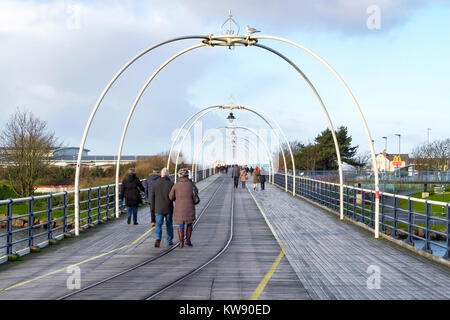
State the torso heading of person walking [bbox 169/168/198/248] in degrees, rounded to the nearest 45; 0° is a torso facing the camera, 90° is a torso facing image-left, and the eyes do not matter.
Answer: approximately 180°

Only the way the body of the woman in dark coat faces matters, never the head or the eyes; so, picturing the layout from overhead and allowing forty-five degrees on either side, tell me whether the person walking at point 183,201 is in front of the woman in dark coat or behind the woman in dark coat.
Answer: behind

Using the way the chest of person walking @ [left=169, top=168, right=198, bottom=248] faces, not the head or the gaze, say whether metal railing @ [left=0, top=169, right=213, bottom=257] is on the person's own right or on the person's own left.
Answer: on the person's own left

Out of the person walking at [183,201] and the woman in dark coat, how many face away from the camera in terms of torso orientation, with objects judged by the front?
2

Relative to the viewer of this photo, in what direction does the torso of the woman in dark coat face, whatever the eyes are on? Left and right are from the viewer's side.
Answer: facing away from the viewer

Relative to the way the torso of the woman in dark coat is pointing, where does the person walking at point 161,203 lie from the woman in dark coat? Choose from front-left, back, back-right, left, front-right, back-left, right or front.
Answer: back
